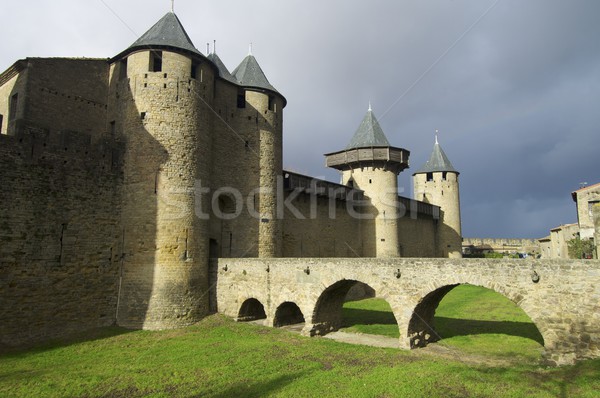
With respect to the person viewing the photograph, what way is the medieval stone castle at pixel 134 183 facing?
facing the viewer and to the right of the viewer

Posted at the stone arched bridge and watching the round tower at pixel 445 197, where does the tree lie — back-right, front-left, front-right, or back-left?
front-right

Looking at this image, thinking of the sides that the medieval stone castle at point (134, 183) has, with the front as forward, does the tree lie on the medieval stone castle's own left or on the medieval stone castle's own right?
on the medieval stone castle's own left

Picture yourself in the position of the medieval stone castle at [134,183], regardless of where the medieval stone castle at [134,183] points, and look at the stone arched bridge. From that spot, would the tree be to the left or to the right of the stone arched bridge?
left
